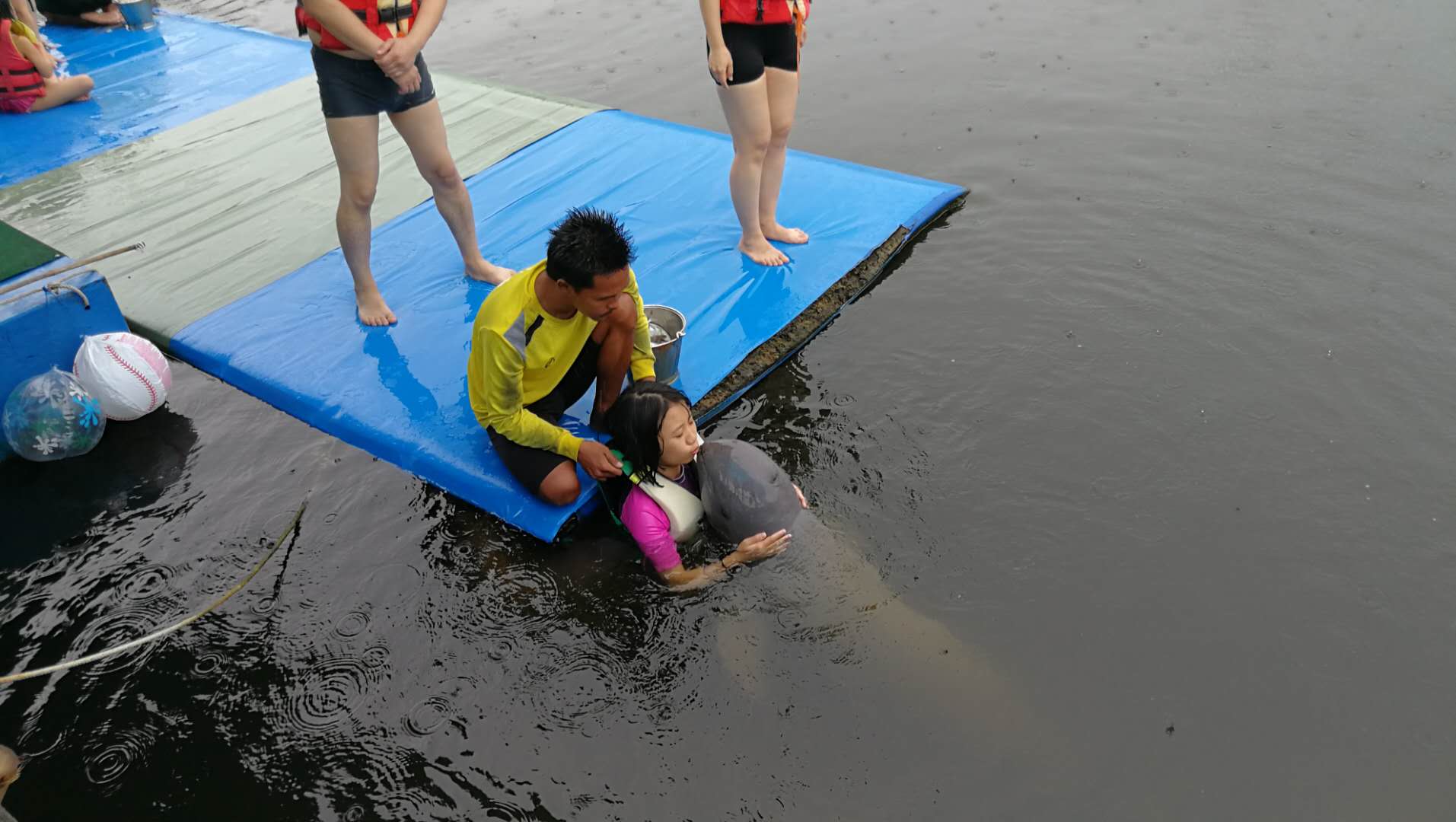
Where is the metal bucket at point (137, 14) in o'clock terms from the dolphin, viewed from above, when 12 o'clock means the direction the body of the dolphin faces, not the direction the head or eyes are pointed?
The metal bucket is roughly at 12 o'clock from the dolphin.

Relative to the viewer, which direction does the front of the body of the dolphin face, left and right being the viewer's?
facing away from the viewer and to the left of the viewer

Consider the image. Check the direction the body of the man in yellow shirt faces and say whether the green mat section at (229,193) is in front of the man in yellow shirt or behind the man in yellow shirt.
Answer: behind

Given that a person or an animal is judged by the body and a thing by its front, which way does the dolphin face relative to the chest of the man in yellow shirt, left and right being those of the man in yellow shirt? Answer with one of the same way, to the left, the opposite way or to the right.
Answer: the opposite way

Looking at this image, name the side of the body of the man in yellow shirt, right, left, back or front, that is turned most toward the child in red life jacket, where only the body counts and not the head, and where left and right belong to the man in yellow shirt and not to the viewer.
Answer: back

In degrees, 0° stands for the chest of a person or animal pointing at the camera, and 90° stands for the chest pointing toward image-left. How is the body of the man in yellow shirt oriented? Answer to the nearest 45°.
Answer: approximately 315°

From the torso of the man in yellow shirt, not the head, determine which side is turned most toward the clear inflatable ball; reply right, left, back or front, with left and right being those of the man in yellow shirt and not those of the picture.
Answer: back

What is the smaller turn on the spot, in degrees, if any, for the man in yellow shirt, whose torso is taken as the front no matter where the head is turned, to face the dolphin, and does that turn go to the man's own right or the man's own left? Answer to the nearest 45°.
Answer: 0° — they already face it
